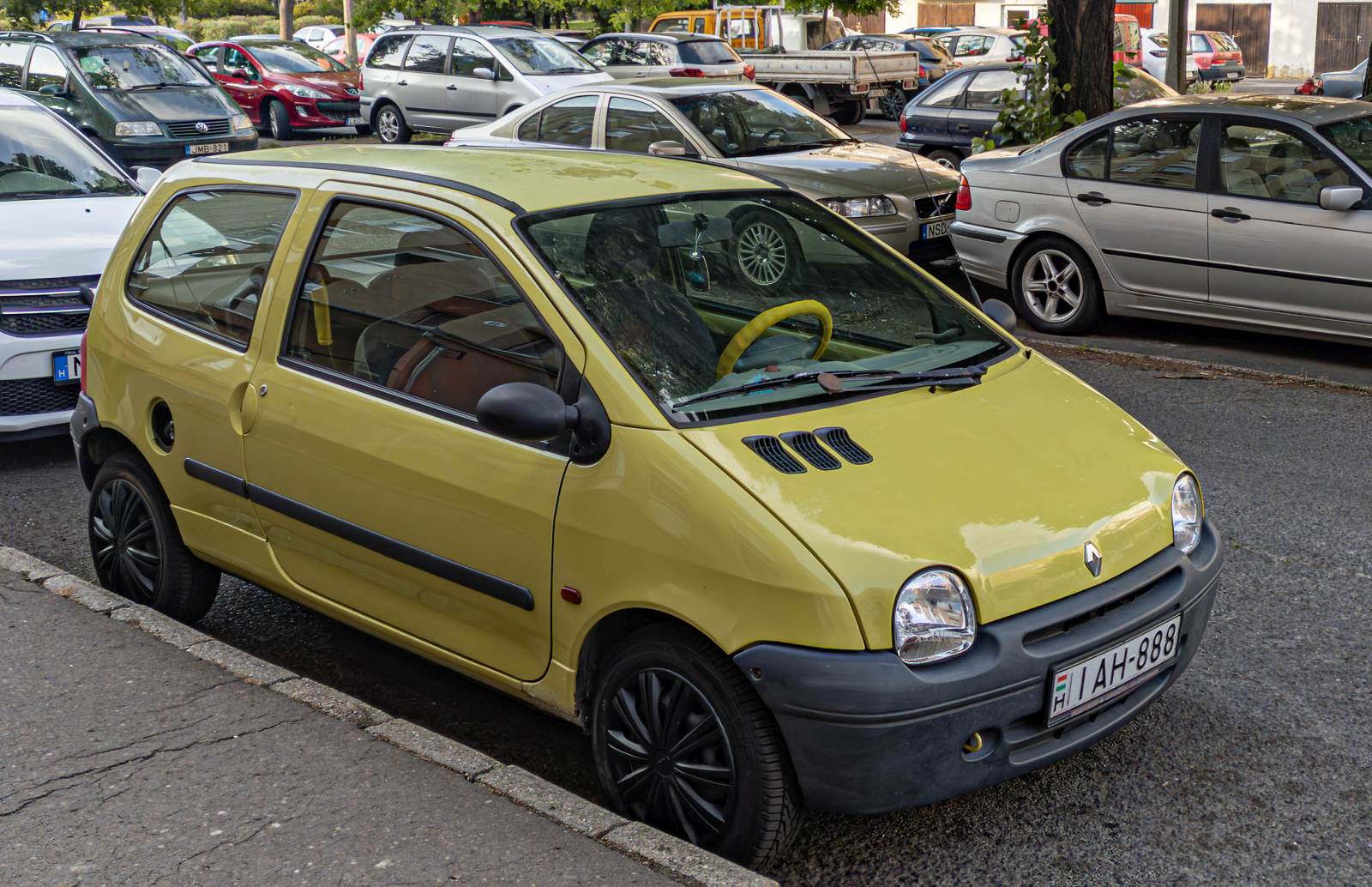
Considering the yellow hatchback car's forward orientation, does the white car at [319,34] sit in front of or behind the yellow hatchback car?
behind

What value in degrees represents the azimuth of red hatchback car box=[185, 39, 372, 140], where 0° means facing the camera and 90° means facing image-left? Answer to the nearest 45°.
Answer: approximately 315°

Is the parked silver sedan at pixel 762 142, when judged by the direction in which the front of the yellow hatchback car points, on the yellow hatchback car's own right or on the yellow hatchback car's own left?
on the yellow hatchback car's own left

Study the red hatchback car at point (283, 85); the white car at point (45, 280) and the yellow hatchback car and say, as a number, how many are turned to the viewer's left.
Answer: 0

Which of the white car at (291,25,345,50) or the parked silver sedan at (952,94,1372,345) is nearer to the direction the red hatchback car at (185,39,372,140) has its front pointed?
the parked silver sedan

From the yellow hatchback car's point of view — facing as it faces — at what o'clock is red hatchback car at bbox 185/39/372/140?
The red hatchback car is roughly at 7 o'clock from the yellow hatchback car.

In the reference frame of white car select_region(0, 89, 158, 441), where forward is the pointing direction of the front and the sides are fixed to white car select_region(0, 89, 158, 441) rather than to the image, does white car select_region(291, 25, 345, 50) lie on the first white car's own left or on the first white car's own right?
on the first white car's own left

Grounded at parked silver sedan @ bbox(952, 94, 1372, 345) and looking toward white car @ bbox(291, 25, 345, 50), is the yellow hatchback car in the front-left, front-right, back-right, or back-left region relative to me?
back-left

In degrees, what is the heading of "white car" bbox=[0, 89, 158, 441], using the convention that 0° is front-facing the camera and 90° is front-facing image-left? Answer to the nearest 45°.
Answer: approximately 315°

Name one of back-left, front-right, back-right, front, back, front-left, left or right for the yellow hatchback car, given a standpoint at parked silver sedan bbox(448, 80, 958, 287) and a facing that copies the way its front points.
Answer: front-right

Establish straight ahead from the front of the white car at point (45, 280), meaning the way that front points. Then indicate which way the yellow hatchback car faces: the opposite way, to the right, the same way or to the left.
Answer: the same way

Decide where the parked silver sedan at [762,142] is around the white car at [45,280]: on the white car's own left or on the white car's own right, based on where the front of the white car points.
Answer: on the white car's own left

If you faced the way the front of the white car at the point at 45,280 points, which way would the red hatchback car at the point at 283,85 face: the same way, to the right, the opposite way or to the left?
the same way

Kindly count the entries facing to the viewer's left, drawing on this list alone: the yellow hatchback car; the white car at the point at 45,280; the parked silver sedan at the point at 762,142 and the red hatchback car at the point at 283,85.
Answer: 0

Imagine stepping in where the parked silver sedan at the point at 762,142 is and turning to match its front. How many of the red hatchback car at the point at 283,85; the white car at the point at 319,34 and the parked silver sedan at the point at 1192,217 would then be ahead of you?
1
